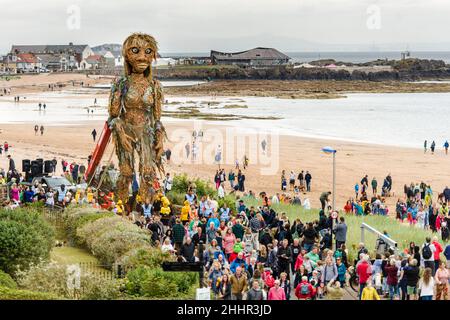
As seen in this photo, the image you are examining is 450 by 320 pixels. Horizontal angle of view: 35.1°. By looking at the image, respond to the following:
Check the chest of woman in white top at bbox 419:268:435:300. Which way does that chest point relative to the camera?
away from the camera

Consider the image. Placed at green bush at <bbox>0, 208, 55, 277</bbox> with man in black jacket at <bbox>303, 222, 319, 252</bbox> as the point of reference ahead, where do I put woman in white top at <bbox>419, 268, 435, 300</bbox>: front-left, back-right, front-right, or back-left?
front-right

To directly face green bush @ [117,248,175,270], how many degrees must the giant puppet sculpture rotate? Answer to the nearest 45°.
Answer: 0° — it already faces it

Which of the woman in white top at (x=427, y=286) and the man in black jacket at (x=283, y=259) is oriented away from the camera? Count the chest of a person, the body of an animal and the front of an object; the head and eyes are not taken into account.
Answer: the woman in white top
